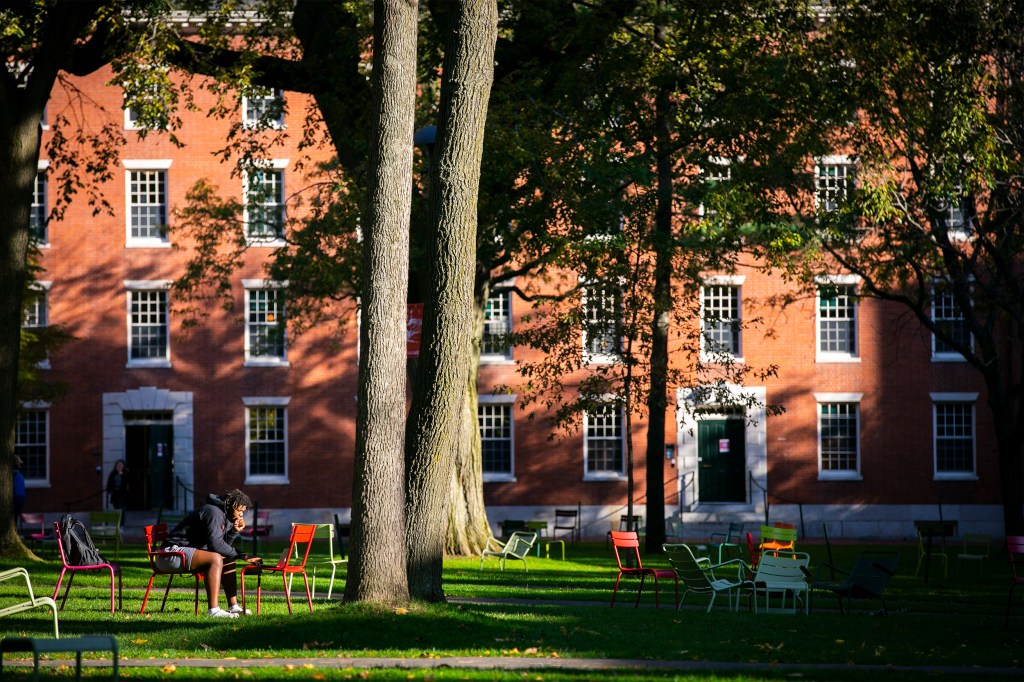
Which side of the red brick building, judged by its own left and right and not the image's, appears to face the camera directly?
front

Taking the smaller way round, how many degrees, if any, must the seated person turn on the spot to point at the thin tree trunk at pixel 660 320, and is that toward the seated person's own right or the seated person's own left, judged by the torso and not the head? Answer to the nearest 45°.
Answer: approximately 45° to the seated person's own left

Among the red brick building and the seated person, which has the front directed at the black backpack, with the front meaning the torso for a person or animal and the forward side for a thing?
the red brick building

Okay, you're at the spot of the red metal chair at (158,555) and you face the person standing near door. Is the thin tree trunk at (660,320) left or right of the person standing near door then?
right

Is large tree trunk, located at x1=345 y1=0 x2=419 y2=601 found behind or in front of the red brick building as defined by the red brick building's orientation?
in front

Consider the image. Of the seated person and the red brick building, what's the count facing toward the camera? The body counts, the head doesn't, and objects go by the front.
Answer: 1

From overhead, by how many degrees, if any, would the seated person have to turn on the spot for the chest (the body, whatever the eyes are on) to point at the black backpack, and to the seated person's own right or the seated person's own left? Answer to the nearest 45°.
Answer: approximately 135° to the seated person's own left

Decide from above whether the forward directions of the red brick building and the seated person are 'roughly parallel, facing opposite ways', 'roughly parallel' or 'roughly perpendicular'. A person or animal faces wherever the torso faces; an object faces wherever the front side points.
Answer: roughly perpendicular

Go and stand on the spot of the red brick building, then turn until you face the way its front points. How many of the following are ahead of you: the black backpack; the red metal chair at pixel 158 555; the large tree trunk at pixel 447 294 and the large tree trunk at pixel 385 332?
4

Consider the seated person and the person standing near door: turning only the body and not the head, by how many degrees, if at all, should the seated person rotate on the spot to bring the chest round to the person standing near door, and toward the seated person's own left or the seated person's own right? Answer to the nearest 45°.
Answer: approximately 90° to the seated person's own left

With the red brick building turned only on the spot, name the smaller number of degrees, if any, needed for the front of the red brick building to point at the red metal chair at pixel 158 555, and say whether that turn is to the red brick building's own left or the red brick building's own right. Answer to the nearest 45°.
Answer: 0° — it already faces it

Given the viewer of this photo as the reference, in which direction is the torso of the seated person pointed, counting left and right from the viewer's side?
facing to the right of the viewer

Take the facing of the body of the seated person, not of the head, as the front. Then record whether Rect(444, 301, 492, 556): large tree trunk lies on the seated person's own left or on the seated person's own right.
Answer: on the seated person's own left

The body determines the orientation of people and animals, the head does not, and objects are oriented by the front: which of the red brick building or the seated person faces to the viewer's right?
the seated person

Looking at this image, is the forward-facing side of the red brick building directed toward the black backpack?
yes
